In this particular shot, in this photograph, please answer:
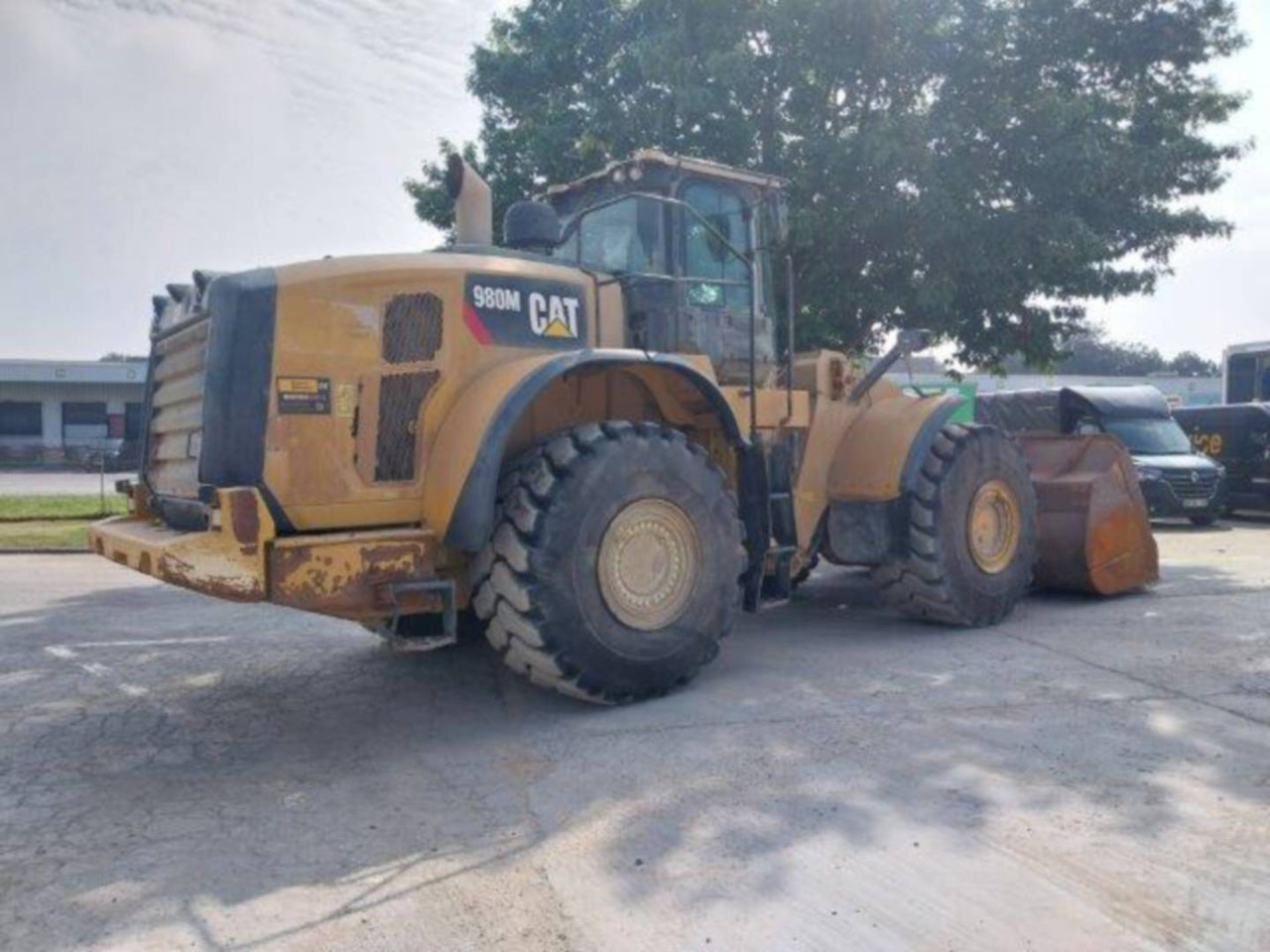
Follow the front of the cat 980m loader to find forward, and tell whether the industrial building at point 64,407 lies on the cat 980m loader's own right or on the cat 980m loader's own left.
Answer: on the cat 980m loader's own left

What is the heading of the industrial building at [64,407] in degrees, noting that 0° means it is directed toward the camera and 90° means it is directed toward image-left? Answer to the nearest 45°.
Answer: approximately 0°

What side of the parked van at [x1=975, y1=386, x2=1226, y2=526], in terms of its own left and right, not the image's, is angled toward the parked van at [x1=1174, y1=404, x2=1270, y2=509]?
left

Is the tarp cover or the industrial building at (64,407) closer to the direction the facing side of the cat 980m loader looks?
the tarp cover

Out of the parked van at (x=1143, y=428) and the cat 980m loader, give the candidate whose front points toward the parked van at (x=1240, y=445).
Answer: the cat 980m loader

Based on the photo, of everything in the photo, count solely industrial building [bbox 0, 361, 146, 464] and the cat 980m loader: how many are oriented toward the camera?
1

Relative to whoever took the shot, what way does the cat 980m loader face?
facing away from the viewer and to the right of the viewer

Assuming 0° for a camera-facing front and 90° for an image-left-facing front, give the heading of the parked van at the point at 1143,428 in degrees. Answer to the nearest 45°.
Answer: approximately 315°

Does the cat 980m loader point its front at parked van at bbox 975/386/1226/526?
yes

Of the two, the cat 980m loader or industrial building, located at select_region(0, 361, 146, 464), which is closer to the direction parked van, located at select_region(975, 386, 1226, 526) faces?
the cat 980m loader
